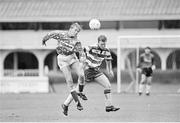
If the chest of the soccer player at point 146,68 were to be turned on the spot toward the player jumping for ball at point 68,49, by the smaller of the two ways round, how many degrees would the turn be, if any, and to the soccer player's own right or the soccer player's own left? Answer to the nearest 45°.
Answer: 0° — they already face them

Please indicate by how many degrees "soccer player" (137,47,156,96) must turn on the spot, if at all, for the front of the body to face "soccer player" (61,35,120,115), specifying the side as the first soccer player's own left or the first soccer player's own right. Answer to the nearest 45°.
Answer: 0° — they already face them
